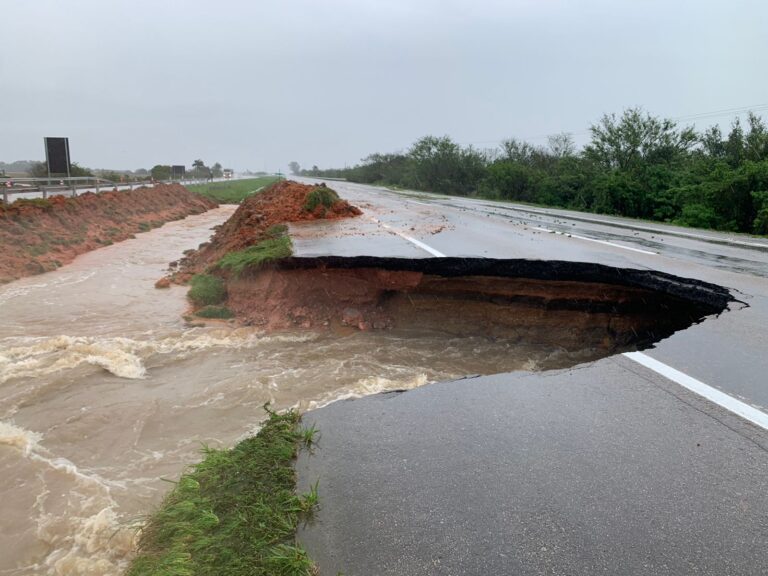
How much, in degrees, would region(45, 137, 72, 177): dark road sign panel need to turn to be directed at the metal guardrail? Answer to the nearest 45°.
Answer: approximately 180°

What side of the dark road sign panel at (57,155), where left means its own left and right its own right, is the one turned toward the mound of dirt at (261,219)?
back

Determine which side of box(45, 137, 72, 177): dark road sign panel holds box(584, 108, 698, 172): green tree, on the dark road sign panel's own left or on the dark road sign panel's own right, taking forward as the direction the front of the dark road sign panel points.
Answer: on the dark road sign panel's own right

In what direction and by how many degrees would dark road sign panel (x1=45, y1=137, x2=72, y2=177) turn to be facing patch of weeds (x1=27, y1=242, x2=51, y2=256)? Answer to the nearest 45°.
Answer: approximately 180°

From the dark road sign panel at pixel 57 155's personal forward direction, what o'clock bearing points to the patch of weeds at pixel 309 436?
The patch of weeds is roughly at 6 o'clock from the dark road sign panel.

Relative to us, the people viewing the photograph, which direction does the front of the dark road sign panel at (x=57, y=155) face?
facing away from the viewer
